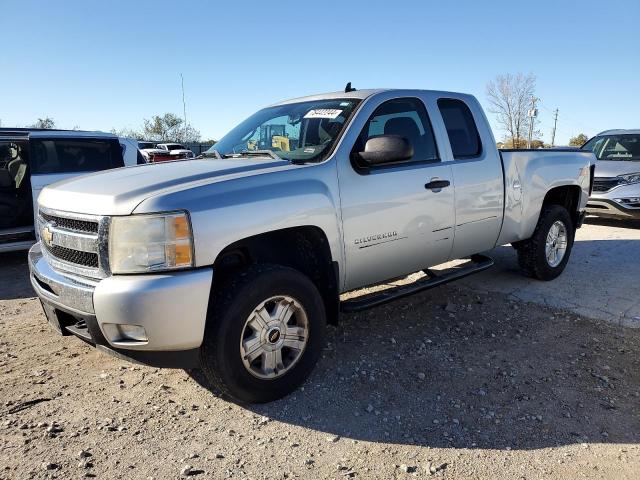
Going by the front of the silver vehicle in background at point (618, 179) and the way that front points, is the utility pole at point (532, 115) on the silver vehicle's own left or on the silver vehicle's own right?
on the silver vehicle's own right

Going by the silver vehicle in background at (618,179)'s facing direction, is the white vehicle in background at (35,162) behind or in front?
in front

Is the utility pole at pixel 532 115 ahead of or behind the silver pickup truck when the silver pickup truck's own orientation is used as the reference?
behind

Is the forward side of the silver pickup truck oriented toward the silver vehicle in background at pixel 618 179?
no

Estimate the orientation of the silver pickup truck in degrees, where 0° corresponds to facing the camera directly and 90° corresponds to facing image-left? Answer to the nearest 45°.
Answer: approximately 45°

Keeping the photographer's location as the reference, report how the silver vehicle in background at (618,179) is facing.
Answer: facing the viewer and to the left of the viewer

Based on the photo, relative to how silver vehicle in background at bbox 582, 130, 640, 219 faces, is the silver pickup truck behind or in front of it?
in front

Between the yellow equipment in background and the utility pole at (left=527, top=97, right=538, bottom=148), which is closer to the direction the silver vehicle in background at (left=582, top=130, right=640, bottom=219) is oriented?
the yellow equipment in background

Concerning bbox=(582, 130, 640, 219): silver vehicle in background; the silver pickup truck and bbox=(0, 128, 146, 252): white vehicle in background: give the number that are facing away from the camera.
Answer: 0

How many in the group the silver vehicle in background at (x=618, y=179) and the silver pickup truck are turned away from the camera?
0
